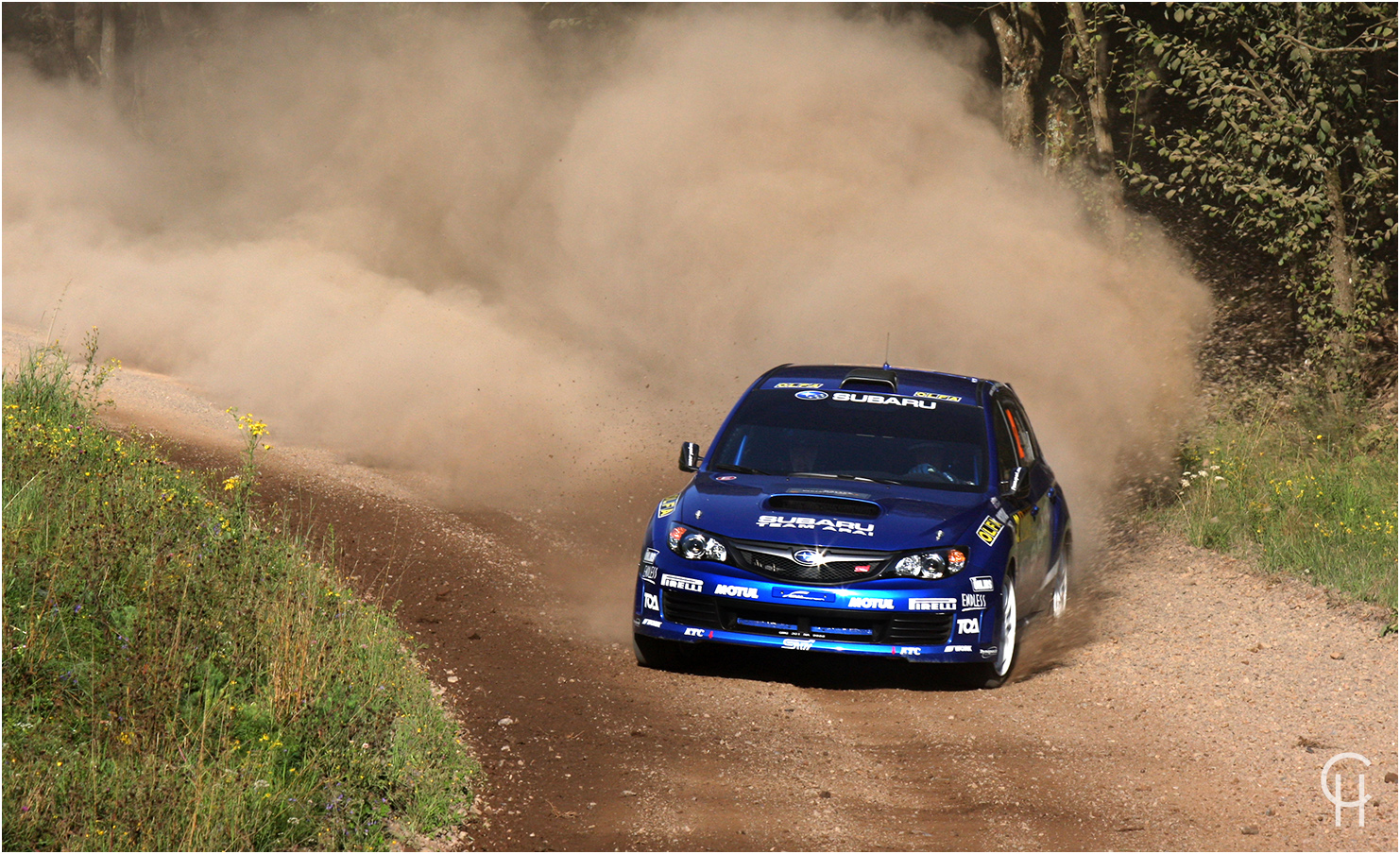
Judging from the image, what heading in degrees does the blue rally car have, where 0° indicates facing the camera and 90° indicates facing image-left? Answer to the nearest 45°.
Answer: approximately 0°
